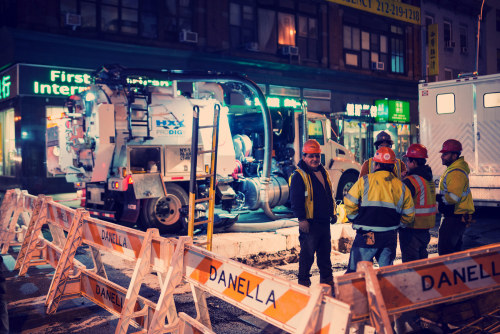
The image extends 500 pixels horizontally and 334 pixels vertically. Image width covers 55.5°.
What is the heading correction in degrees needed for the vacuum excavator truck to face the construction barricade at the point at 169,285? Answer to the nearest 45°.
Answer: approximately 135° to its right

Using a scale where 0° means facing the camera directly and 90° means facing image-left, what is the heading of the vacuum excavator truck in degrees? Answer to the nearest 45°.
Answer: approximately 225°

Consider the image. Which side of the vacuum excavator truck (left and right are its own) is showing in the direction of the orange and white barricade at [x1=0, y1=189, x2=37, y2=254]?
back

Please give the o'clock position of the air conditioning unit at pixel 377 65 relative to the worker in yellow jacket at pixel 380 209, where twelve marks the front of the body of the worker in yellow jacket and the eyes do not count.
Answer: The air conditioning unit is roughly at 12 o'clock from the worker in yellow jacket.

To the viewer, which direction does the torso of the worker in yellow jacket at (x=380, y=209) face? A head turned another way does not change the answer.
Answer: away from the camera

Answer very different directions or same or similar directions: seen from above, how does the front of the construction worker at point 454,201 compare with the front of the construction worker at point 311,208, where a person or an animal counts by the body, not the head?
very different directions

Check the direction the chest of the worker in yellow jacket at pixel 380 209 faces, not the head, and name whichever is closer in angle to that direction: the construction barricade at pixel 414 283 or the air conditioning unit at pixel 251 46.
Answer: the air conditioning unit

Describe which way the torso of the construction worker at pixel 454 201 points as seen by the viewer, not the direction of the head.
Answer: to the viewer's left
